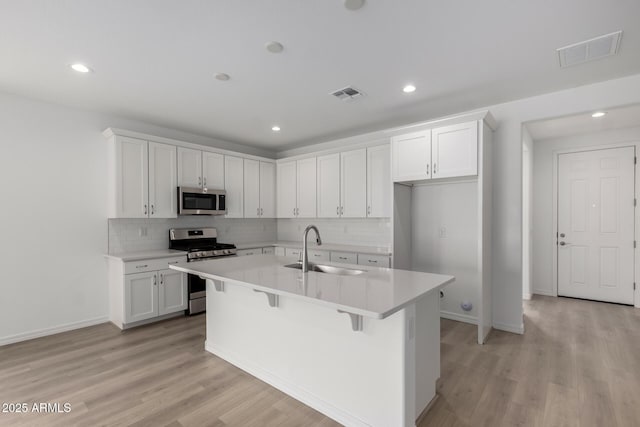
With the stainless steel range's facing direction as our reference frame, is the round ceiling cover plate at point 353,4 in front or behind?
in front

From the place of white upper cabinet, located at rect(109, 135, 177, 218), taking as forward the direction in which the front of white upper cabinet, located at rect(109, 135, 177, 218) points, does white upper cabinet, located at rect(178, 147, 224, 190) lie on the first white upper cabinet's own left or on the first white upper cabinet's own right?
on the first white upper cabinet's own left

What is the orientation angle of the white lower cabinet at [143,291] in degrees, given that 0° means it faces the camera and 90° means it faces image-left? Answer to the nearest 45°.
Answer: approximately 315°

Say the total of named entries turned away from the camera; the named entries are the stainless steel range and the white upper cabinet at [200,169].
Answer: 0

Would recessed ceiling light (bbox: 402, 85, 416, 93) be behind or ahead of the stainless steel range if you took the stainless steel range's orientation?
ahead

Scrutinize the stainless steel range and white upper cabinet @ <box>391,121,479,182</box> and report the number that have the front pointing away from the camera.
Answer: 0
